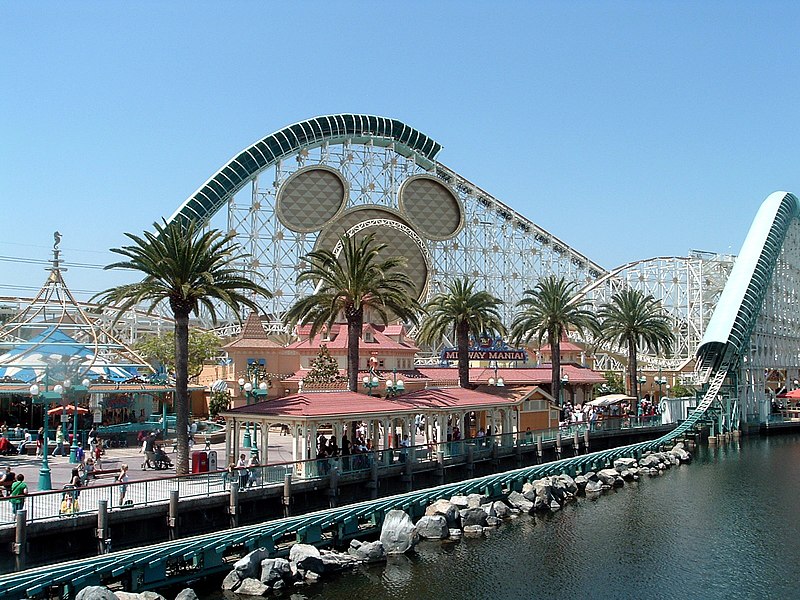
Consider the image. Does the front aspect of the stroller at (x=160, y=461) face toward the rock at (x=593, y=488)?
yes

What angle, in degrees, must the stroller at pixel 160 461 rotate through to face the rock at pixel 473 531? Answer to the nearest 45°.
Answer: approximately 45° to its right

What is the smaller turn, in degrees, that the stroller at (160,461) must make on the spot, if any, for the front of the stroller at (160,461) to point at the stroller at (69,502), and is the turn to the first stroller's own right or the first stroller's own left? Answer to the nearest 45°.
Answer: approximately 90° to the first stroller's own right

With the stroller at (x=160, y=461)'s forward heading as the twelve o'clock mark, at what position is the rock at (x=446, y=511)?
The rock is roughly at 1 o'clock from the stroller.

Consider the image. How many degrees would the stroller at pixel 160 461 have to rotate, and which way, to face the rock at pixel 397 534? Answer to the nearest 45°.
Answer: approximately 45° to its right

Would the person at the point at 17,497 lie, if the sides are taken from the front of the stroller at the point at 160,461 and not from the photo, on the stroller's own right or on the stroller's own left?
on the stroller's own right

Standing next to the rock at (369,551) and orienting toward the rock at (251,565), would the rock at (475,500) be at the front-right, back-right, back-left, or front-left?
back-right

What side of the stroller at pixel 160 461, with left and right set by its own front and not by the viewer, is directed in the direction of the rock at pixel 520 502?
front

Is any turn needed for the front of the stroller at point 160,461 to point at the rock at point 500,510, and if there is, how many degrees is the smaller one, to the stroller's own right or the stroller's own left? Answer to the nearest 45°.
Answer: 0° — it already faces it

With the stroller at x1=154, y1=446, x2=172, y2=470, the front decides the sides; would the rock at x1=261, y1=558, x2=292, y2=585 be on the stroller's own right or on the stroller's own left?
on the stroller's own right

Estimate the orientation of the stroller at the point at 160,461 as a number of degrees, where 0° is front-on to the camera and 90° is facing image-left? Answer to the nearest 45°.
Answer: approximately 270°

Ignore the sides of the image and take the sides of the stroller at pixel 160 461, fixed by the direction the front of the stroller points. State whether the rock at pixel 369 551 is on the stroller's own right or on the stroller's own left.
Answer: on the stroller's own right

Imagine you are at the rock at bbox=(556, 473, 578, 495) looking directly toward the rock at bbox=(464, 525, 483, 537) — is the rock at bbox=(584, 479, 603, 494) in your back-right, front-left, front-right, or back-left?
back-left

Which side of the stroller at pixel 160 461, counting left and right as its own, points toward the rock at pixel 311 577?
right

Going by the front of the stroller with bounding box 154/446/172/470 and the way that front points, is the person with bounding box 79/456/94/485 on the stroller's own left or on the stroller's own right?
on the stroller's own right
